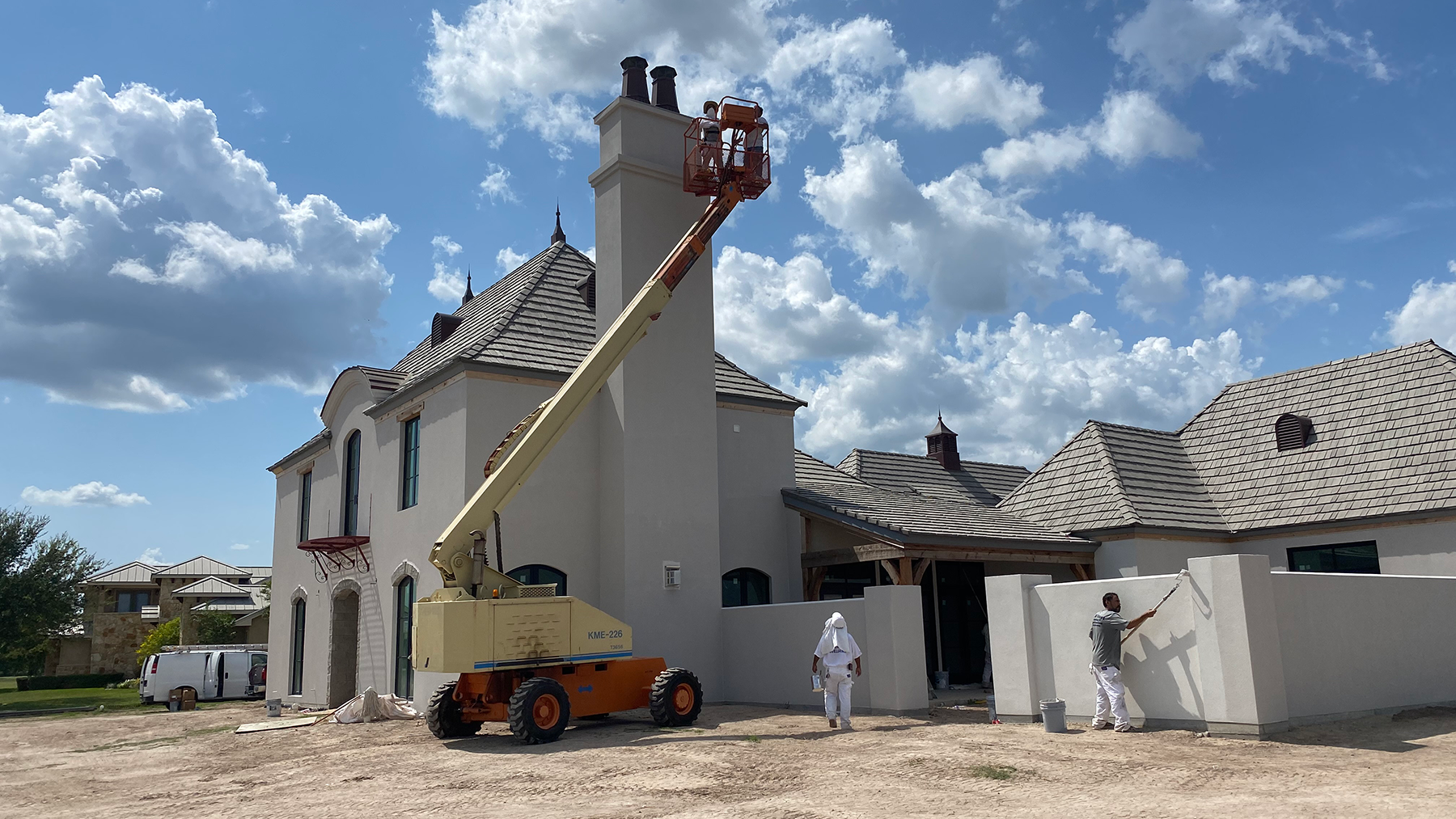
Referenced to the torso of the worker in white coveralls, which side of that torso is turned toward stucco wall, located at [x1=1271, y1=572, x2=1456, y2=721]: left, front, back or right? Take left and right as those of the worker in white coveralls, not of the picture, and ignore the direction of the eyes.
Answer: right

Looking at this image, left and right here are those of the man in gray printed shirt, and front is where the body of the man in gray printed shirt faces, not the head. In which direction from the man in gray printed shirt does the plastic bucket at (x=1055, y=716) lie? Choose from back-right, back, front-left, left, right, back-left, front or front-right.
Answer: back-left

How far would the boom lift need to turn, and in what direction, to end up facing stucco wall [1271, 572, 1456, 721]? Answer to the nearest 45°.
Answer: approximately 45° to its right

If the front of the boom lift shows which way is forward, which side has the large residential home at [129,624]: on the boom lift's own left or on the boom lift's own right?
on the boom lift's own left

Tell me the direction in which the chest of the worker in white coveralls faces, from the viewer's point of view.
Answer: away from the camera

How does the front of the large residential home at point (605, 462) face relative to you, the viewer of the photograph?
facing the viewer and to the left of the viewer

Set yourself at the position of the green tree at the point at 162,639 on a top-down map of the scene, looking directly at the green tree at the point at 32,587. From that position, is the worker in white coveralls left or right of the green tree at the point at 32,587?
left

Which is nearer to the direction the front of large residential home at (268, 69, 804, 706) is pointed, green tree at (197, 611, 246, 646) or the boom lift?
the boom lift

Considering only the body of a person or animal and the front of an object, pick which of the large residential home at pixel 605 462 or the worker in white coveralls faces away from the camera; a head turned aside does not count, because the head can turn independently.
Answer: the worker in white coveralls

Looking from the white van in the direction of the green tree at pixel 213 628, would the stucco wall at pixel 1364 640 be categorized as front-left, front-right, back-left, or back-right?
back-right

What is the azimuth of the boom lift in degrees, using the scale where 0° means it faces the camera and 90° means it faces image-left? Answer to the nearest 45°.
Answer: approximately 225°

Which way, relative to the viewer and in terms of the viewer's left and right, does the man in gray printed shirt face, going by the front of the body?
facing away from the viewer and to the right of the viewer
